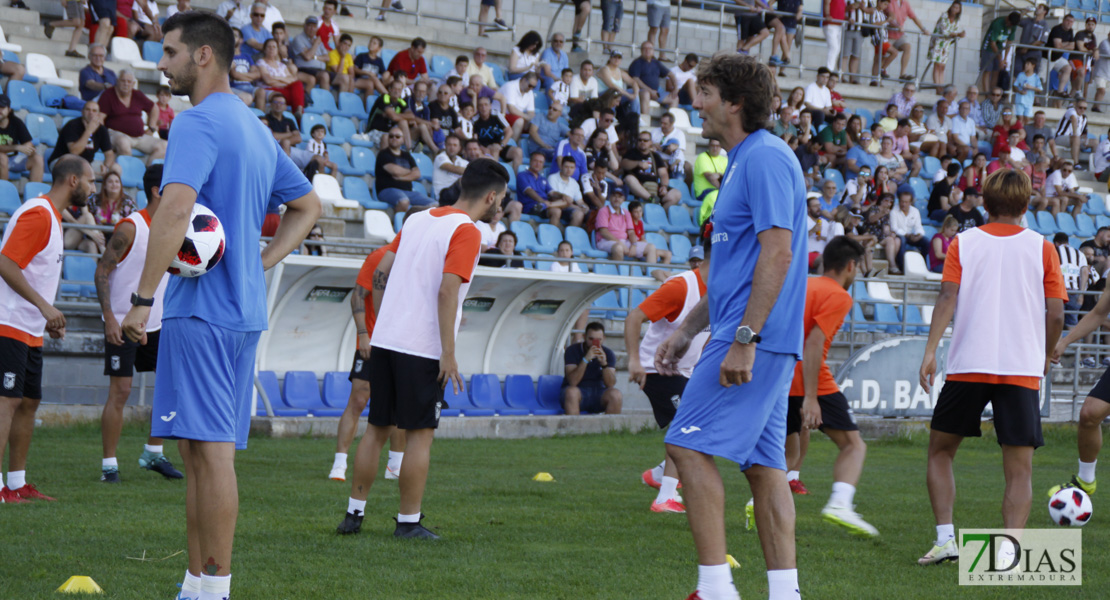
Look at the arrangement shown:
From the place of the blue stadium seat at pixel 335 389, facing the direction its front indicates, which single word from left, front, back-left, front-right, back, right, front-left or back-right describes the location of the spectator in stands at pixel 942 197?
back-left

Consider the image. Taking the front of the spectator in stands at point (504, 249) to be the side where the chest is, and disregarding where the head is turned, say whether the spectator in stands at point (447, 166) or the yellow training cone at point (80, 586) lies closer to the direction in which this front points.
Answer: the yellow training cone

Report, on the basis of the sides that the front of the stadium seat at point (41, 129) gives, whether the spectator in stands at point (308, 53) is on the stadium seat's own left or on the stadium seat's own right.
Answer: on the stadium seat's own left

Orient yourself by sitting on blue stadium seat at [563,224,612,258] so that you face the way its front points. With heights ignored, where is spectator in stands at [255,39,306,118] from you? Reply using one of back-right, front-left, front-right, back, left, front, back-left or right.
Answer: back-right

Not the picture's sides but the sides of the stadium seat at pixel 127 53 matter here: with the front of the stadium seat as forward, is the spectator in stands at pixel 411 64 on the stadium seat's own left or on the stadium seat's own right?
on the stadium seat's own left

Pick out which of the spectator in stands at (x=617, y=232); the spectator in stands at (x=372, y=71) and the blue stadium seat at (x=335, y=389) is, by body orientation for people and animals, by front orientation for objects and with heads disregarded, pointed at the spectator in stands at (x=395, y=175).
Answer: the spectator in stands at (x=372, y=71)

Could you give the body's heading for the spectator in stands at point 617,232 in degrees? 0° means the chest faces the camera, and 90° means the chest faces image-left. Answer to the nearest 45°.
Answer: approximately 315°

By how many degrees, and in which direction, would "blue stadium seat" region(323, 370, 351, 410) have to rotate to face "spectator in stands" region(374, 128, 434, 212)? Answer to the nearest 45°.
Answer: approximately 180°

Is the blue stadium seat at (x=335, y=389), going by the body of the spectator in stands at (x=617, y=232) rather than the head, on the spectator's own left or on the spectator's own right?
on the spectator's own right
